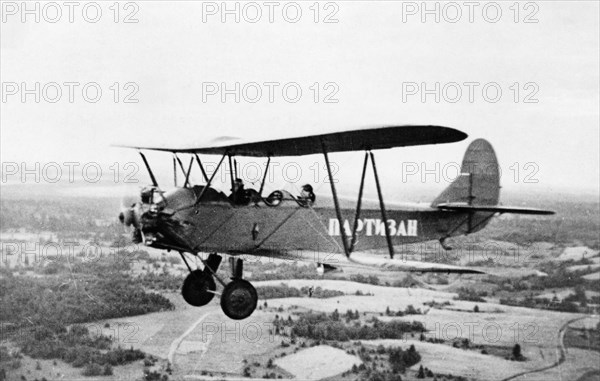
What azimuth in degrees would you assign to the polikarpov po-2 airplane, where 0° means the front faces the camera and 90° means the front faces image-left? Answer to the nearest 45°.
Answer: approximately 45°
